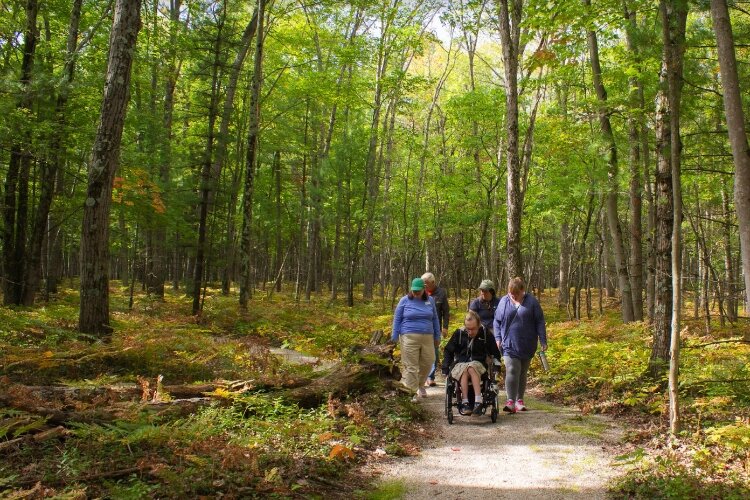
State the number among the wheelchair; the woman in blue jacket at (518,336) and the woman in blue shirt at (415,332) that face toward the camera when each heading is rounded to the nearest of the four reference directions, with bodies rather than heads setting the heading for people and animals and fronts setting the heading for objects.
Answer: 3

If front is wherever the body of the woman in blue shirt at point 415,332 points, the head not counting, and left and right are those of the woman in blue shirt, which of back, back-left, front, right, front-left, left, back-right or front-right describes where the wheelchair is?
front-left

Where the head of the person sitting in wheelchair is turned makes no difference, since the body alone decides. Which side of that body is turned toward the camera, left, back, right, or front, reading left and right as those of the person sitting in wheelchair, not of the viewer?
front

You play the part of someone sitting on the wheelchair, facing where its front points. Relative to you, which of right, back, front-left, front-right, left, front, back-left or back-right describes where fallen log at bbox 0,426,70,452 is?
front-right

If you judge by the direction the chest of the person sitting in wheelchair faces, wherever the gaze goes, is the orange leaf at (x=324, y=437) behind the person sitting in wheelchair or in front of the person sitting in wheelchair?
in front

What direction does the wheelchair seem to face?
toward the camera

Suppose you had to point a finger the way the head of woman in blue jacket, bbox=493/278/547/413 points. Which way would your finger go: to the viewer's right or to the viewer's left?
to the viewer's left

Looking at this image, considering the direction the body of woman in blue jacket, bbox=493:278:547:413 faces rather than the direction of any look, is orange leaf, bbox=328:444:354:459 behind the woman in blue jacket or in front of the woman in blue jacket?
in front

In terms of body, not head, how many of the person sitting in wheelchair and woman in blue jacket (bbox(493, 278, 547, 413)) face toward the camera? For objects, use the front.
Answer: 2

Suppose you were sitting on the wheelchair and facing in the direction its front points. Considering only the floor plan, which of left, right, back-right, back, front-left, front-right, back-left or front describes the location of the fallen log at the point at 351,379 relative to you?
right

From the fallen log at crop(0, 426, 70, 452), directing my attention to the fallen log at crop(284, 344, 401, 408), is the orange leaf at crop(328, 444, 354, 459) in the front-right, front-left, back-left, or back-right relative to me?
front-right

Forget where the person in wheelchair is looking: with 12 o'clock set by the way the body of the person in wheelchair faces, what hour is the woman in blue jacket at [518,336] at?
The woman in blue jacket is roughly at 8 o'clock from the person in wheelchair.

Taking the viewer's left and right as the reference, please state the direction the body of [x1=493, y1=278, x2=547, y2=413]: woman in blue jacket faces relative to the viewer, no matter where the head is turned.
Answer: facing the viewer

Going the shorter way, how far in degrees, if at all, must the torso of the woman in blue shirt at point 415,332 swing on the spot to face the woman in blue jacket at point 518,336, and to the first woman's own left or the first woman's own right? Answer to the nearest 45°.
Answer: approximately 90° to the first woman's own left
